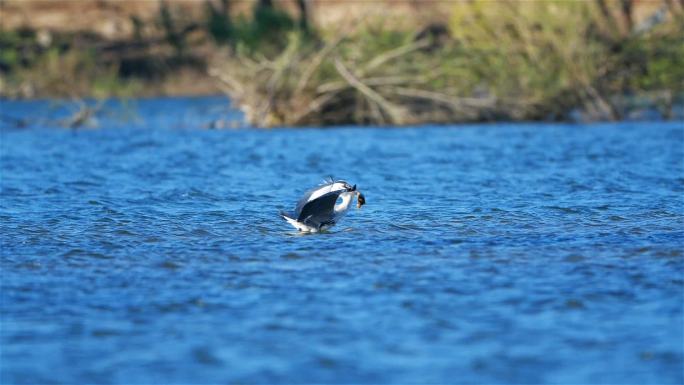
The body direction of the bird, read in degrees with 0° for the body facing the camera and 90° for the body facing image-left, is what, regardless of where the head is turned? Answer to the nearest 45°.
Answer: approximately 270°
